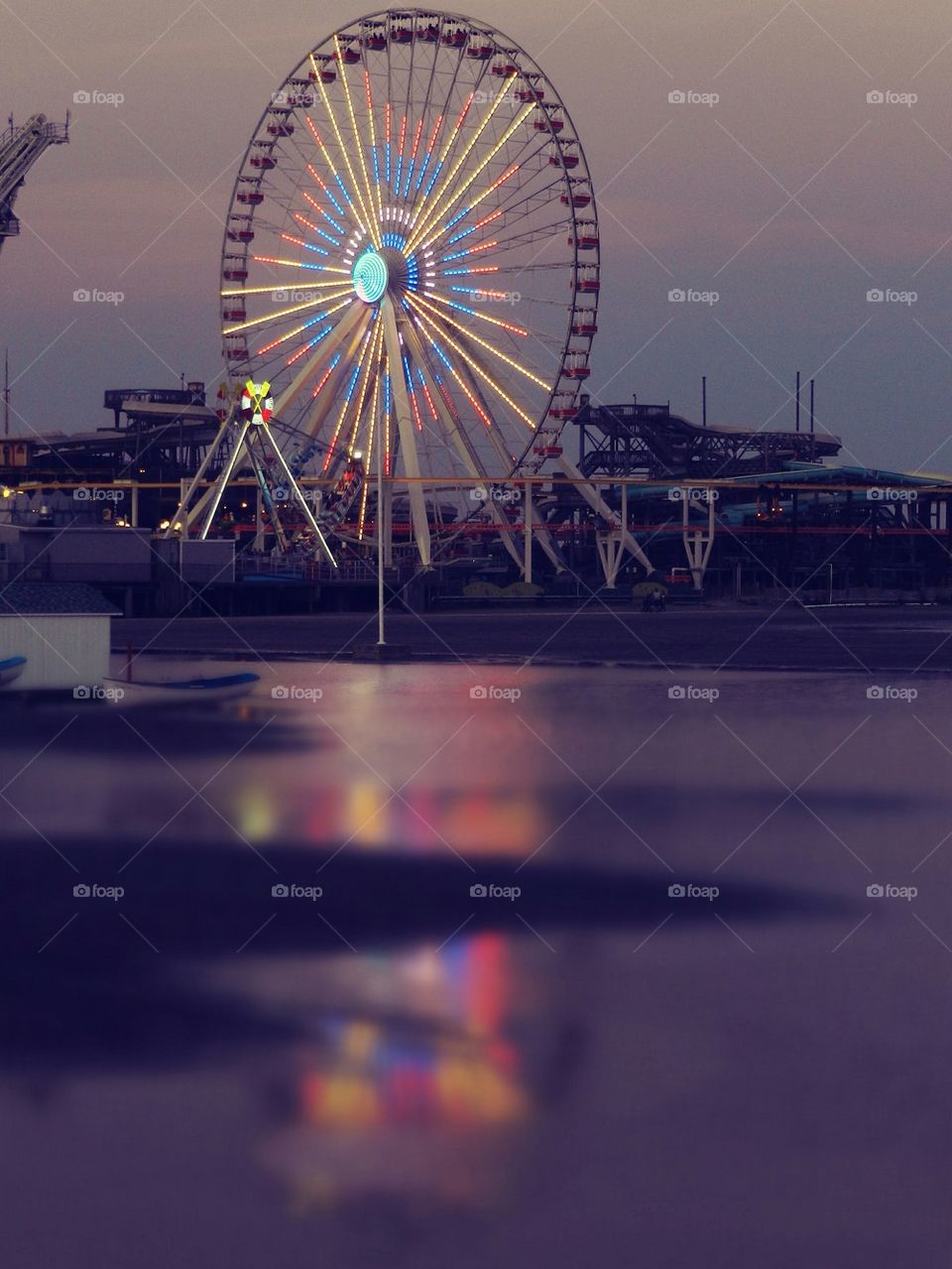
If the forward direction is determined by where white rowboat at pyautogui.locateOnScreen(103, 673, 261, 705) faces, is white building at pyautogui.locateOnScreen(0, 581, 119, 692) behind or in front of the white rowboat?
behind

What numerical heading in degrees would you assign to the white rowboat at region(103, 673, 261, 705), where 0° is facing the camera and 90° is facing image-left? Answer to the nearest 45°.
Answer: approximately 270°
